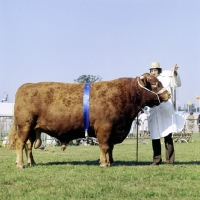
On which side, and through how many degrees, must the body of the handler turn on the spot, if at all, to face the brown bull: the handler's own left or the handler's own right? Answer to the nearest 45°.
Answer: approximately 45° to the handler's own right

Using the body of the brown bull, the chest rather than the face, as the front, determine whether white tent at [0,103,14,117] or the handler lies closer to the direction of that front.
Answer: the handler

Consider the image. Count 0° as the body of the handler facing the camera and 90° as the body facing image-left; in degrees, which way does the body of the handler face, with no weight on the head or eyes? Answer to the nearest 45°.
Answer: approximately 45°

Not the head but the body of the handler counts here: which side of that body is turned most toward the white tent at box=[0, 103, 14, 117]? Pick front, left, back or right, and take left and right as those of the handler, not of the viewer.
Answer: right

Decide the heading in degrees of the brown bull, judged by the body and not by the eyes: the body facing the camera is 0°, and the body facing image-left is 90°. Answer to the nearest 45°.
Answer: approximately 270°

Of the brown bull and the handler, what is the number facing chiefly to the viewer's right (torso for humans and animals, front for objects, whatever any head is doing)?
1

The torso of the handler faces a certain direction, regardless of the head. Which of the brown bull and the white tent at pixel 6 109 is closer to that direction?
the brown bull

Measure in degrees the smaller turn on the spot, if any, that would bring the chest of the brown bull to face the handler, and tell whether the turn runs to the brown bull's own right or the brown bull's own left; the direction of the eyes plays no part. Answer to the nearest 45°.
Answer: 0° — it already faces them
